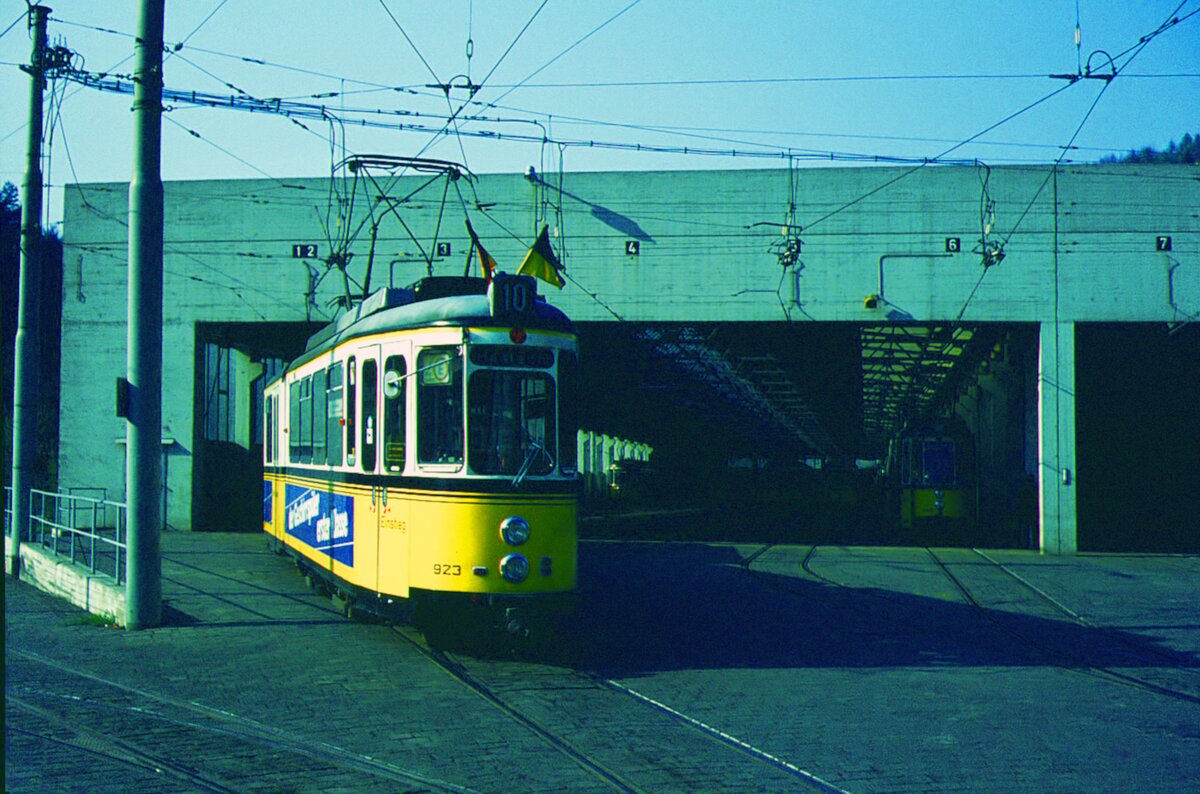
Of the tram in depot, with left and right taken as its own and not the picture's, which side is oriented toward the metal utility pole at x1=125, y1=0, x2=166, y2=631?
front

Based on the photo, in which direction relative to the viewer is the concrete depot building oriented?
toward the camera

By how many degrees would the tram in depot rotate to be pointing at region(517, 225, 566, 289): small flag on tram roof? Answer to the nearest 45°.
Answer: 0° — it already faces it

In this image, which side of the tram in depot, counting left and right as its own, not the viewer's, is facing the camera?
front

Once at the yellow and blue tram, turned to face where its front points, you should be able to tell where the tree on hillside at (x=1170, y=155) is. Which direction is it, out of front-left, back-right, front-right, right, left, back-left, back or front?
left

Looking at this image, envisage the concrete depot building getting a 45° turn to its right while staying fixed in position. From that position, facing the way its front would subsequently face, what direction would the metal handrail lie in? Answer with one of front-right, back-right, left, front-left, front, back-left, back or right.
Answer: front

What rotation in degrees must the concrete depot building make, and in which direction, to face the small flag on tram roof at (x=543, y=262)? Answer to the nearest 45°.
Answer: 0° — it already faces it

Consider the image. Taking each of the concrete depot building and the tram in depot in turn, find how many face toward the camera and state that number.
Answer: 2

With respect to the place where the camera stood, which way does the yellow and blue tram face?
facing the viewer and to the right of the viewer

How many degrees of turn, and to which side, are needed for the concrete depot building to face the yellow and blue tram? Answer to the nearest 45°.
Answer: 0° — it already faces it

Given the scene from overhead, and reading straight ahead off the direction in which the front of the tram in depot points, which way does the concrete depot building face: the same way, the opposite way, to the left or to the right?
the same way
